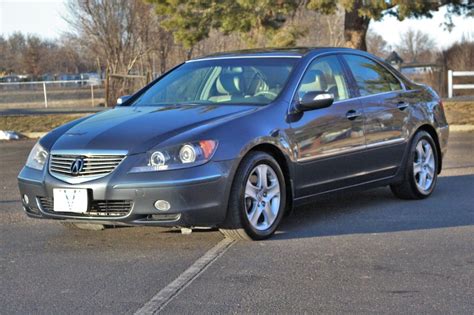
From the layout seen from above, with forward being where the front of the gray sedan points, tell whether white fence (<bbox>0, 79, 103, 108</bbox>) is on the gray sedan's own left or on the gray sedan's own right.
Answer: on the gray sedan's own right

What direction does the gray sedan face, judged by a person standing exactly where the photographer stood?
facing the viewer and to the left of the viewer

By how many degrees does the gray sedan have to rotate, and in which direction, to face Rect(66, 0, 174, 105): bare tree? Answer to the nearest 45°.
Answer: approximately 135° to its right

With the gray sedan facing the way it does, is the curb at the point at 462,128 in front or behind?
behind

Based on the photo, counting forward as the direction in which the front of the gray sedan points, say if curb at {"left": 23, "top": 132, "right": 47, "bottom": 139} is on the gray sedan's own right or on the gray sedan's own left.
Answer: on the gray sedan's own right
